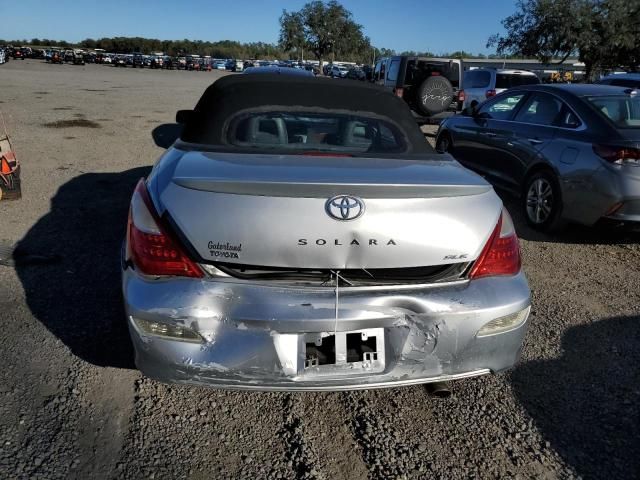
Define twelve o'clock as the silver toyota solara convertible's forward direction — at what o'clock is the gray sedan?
The gray sedan is roughly at 1 o'clock from the silver toyota solara convertible.

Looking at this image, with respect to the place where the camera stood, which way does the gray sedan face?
facing away from the viewer and to the left of the viewer

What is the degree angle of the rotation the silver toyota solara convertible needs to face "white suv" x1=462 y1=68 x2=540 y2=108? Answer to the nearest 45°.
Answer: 0° — it already faces it

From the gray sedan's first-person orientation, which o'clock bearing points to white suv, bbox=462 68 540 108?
The white suv is roughly at 1 o'clock from the gray sedan.

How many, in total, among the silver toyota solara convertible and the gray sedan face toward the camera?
0

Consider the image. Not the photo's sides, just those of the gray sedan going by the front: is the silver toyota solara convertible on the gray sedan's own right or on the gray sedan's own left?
on the gray sedan's own left

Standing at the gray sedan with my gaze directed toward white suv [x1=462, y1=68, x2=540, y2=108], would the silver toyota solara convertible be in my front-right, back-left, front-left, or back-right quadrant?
back-left

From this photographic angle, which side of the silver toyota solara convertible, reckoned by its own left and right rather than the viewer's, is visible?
back
